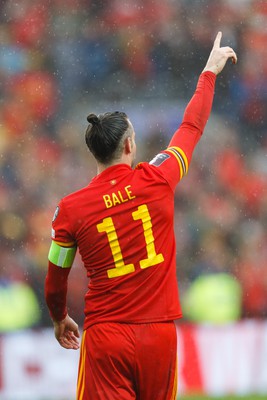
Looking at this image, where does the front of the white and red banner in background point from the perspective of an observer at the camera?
facing the viewer

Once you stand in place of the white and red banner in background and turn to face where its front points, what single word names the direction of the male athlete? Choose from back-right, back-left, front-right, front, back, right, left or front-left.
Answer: front

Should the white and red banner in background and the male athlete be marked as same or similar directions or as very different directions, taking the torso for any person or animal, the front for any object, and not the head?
very different directions

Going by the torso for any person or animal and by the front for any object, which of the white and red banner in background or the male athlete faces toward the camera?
the white and red banner in background

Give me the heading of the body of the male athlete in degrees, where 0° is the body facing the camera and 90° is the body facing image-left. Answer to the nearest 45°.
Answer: approximately 180°

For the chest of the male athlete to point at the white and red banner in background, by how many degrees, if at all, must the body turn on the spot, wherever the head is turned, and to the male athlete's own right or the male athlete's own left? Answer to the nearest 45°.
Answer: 0° — they already face it

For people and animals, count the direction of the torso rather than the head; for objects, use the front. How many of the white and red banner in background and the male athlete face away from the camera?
1

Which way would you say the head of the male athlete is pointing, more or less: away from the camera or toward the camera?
away from the camera
